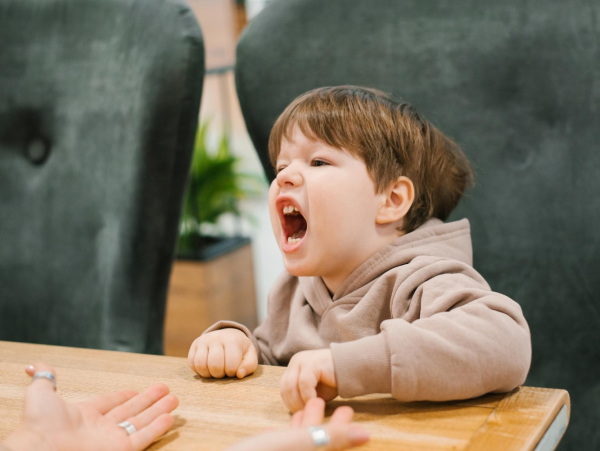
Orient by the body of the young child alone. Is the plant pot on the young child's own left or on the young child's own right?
on the young child's own right

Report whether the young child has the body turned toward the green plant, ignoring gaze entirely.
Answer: no
